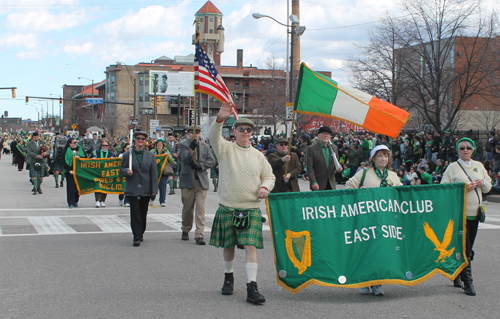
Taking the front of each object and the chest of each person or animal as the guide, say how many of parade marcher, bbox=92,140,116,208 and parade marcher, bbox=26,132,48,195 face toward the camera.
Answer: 2

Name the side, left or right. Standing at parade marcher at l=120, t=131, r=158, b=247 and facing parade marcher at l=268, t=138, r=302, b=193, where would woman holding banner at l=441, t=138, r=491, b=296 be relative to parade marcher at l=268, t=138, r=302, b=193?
right

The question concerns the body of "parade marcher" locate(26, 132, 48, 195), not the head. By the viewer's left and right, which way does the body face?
facing the viewer

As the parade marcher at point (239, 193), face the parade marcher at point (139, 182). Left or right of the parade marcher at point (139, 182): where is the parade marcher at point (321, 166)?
right

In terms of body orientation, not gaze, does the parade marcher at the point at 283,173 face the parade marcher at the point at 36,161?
no

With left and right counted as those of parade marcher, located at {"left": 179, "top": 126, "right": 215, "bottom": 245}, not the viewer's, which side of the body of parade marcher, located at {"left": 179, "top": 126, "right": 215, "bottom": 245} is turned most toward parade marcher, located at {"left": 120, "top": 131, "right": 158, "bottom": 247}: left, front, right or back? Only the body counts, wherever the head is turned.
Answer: right

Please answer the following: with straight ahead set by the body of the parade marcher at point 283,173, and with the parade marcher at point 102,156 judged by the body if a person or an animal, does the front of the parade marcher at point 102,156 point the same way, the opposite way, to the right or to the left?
the same way

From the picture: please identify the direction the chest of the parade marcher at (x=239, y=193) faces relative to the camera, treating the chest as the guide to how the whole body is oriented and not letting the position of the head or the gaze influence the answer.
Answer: toward the camera

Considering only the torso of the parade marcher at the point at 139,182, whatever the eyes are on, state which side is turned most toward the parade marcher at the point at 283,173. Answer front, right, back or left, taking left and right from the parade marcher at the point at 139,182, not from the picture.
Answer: left

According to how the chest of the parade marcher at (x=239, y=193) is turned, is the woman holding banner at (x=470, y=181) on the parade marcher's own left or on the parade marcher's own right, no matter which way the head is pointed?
on the parade marcher's own left

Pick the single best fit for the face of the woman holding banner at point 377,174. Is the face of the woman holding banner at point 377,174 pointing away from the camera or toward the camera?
toward the camera

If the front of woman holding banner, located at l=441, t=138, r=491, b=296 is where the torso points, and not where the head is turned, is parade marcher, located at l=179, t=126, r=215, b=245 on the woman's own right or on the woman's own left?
on the woman's own right

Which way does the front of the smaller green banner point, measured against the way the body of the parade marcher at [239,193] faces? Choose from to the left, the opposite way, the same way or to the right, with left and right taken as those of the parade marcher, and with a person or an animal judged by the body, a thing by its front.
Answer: the same way

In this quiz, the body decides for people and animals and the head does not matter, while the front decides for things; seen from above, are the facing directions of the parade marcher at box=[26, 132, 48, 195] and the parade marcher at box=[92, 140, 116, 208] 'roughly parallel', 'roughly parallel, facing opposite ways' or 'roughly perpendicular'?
roughly parallel
